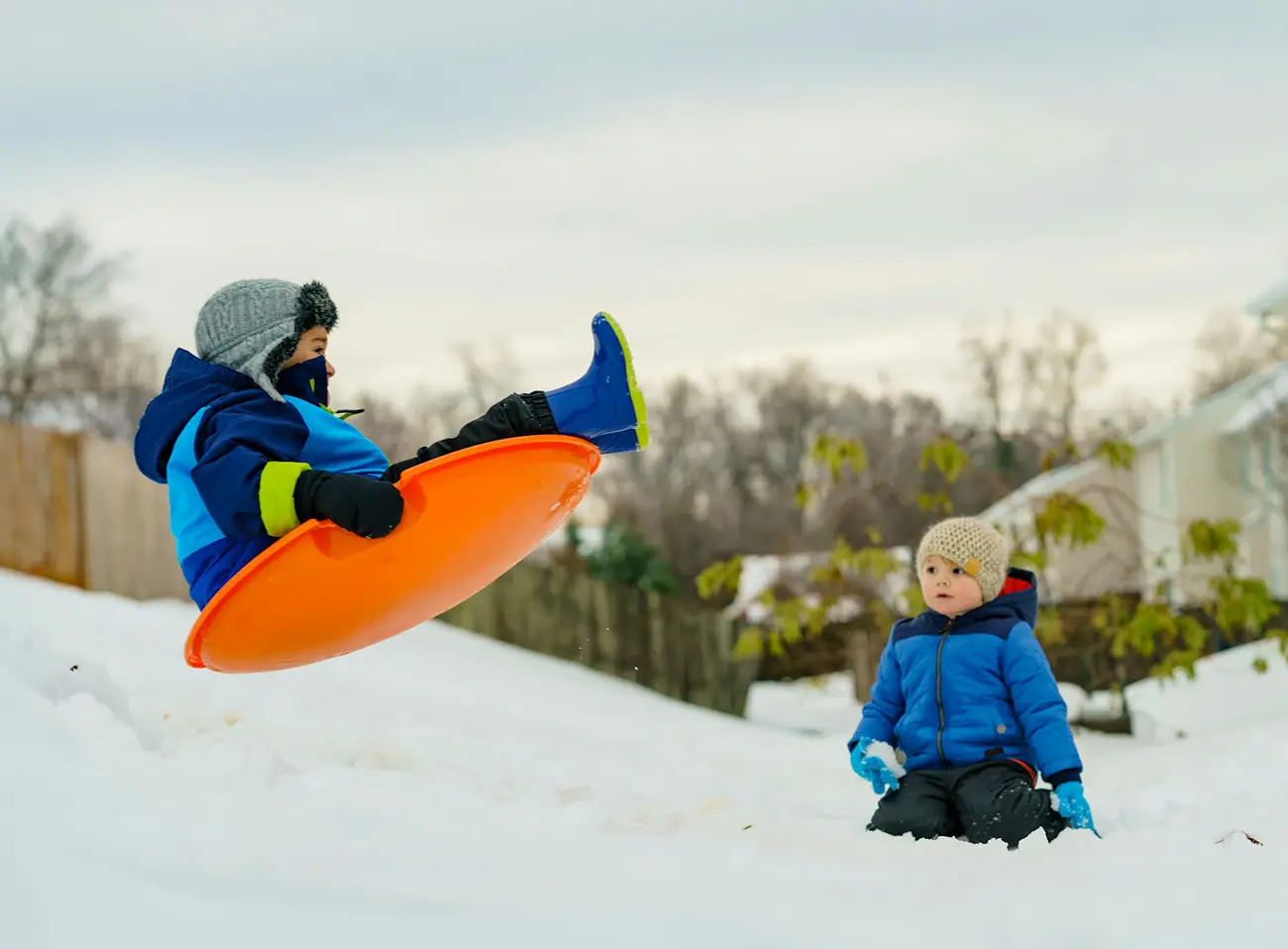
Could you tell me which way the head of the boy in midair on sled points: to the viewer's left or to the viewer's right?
to the viewer's right

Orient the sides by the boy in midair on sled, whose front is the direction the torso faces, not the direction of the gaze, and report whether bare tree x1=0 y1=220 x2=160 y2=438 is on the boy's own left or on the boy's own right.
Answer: on the boy's own left

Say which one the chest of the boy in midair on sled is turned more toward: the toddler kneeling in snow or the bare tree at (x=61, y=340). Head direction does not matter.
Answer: the toddler kneeling in snow

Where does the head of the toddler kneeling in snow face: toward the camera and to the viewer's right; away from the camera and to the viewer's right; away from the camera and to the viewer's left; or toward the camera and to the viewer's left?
toward the camera and to the viewer's left

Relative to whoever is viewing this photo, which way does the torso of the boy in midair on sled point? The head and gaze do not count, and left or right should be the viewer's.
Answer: facing to the right of the viewer

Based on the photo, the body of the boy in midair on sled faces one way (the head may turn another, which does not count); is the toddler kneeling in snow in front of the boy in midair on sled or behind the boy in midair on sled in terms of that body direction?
in front
